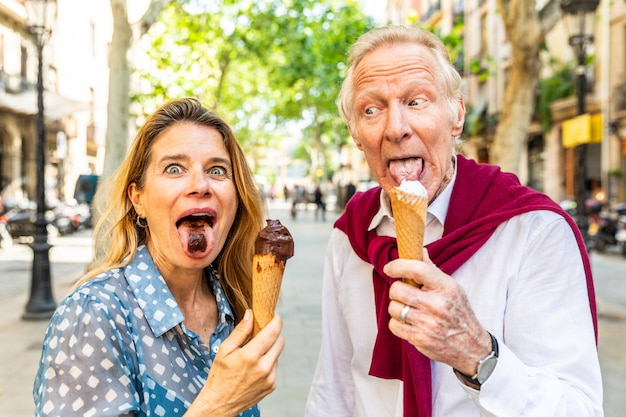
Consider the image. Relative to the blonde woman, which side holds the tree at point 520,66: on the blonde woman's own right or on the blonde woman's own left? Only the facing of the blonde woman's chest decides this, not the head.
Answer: on the blonde woman's own left

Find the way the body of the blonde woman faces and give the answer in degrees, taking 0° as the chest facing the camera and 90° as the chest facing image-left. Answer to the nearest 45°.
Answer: approximately 315°

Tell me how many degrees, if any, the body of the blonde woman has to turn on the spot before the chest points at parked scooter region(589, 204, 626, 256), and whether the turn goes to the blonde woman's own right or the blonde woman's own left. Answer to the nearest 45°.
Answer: approximately 90° to the blonde woman's own left

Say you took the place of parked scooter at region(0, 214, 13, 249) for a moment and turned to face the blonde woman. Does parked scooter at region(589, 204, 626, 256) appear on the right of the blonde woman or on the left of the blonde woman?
left

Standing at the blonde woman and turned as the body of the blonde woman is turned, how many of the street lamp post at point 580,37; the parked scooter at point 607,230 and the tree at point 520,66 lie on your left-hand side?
3

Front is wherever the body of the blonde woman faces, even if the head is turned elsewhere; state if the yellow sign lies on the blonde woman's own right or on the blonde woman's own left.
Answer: on the blonde woman's own left

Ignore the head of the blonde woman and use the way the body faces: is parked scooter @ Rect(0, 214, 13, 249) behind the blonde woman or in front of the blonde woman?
behind

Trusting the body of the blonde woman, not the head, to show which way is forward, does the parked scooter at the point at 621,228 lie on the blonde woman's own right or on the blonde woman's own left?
on the blonde woman's own left
